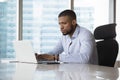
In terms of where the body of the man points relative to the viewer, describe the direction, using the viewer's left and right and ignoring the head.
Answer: facing the viewer and to the left of the viewer

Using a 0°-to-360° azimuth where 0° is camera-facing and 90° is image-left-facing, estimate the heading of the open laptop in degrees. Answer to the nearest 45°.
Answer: approximately 225°

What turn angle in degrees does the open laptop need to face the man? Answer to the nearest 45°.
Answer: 0° — it already faces them

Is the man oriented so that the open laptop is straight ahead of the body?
yes

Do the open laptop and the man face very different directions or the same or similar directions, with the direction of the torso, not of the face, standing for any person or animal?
very different directions
